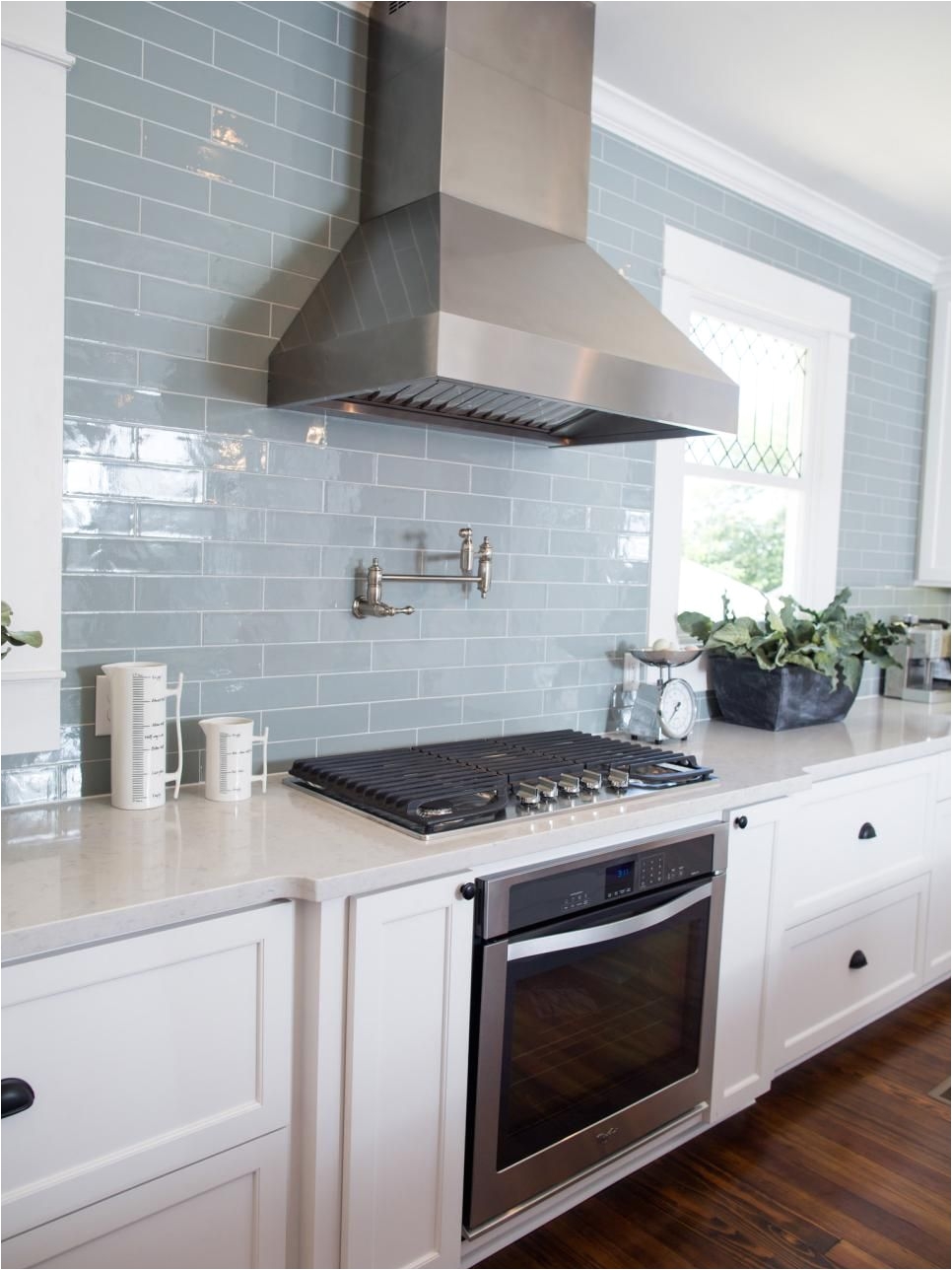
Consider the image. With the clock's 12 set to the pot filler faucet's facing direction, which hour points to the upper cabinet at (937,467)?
The upper cabinet is roughly at 9 o'clock from the pot filler faucet.

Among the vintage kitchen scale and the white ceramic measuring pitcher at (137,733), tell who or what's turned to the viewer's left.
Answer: the white ceramic measuring pitcher

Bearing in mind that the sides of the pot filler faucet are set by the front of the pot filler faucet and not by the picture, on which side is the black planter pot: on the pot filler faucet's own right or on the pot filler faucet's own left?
on the pot filler faucet's own left

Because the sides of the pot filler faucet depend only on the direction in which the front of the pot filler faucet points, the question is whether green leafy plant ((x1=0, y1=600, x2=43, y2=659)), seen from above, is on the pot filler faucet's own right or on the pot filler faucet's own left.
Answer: on the pot filler faucet's own right

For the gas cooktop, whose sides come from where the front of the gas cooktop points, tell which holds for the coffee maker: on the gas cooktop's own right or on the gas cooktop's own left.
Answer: on the gas cooktop's own left

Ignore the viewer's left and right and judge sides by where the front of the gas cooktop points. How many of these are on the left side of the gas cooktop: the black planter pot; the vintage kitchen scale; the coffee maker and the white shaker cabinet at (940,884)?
4

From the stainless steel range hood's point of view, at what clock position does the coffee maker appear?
The coffee maker is roughly at 9 o'clock from the stainless steel range hood.

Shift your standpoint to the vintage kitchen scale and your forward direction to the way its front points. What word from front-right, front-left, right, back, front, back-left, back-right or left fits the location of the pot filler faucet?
right

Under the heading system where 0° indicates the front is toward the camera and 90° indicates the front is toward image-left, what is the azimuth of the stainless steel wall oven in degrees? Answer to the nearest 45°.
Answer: approximately 315°

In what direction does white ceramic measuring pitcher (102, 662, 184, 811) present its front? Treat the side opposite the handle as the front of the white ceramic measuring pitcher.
to the viewer's left
